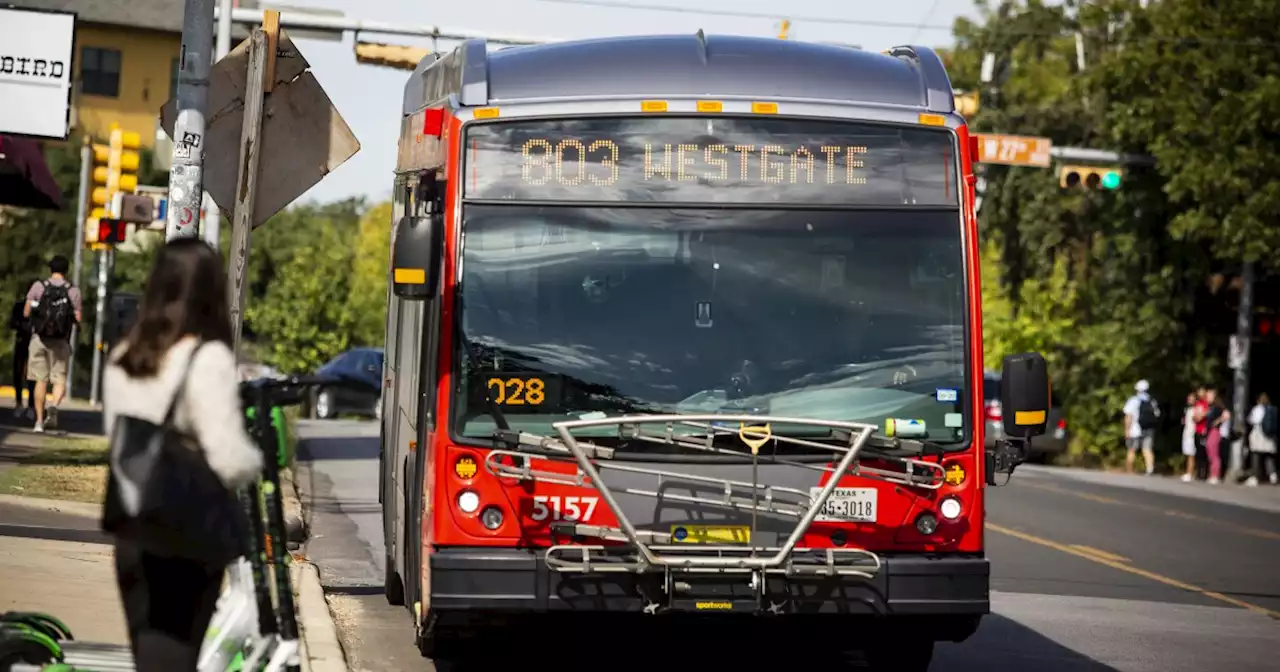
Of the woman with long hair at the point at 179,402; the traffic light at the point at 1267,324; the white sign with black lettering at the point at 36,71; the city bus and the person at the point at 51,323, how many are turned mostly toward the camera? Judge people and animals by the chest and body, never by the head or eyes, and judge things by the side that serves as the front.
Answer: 3

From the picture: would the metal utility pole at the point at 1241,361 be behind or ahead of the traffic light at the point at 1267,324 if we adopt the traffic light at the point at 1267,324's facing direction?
behind

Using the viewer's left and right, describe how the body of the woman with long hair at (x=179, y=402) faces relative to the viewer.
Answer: facing away from the viewer and to the right of the viewer

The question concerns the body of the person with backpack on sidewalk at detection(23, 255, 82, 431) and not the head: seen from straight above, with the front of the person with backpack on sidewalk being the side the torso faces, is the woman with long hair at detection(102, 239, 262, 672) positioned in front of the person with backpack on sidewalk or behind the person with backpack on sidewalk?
behind

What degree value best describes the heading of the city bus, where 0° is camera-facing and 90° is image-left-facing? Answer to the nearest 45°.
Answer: approximately 0°

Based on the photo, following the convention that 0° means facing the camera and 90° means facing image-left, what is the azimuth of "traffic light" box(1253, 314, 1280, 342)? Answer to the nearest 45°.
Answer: approximately 0°

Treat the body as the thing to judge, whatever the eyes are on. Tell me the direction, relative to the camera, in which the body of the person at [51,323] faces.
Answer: away from the camera

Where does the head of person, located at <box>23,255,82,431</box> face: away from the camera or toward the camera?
away from the camera
